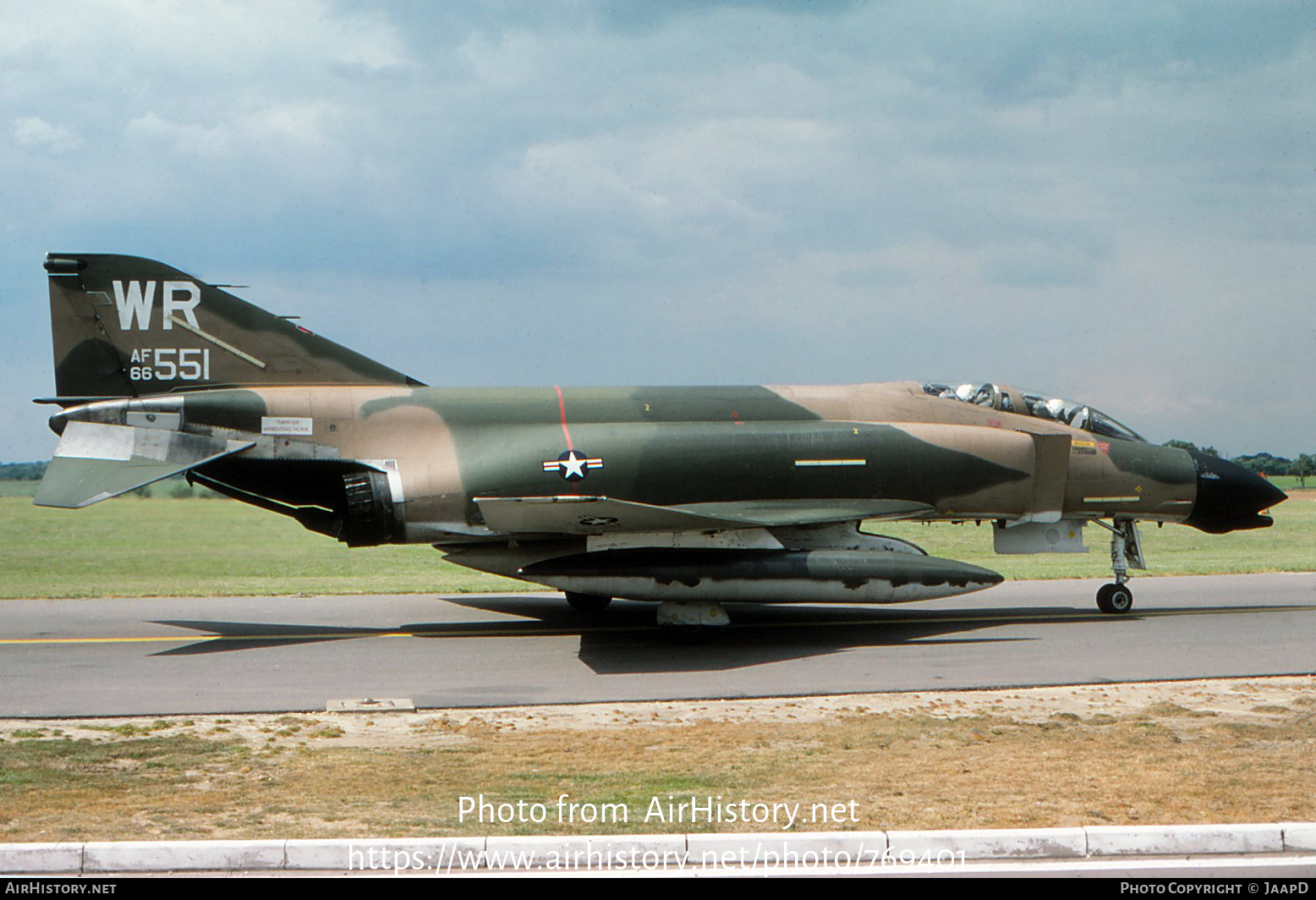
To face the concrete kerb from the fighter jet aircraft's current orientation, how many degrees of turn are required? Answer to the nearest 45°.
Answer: approximately 90° to its right

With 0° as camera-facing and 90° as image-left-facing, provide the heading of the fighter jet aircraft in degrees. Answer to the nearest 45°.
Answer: approximately 270°
